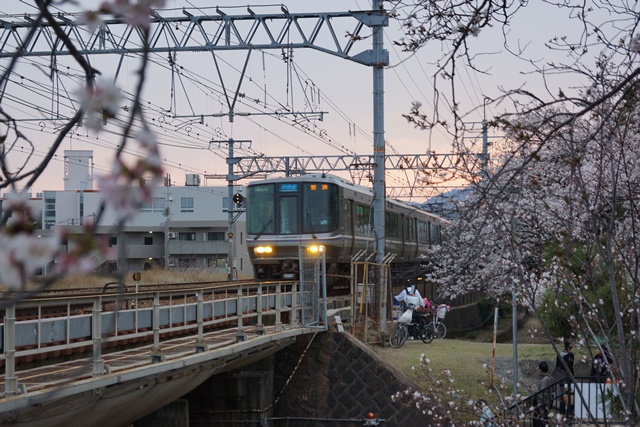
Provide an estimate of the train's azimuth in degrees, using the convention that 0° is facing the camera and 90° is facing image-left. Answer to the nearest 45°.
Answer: approximately 45°

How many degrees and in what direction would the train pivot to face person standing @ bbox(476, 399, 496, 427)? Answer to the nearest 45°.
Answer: approximately 45° to its left

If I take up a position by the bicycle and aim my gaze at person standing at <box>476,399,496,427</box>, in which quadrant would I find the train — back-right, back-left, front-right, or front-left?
back-right

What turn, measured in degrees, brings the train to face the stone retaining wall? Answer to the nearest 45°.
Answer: approximately 45° to its left

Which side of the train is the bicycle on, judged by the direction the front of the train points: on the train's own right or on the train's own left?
on the train's own left

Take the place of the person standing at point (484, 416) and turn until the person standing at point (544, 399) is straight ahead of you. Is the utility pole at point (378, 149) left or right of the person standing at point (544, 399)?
left
